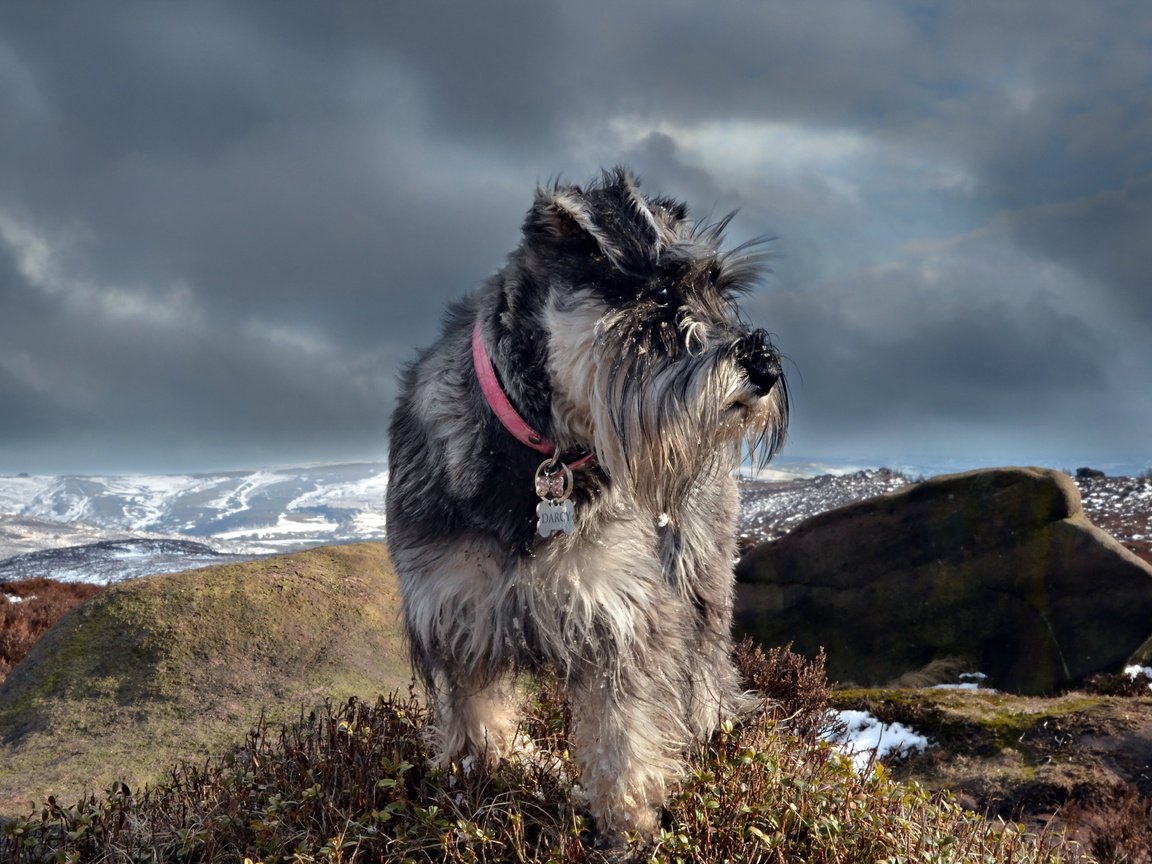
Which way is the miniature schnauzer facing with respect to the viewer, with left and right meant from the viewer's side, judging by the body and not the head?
facing the viewer and to the right of the viewer

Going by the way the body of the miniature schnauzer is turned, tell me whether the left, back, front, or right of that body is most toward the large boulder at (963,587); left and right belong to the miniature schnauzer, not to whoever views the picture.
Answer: left
